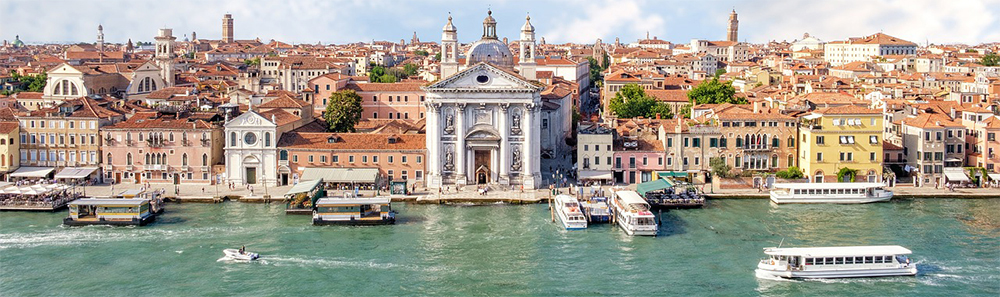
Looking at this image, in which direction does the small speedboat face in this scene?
to the viewer's left

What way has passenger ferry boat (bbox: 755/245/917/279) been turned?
to the viewer's left

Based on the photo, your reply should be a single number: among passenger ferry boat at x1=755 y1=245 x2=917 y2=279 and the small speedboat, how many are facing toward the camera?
0

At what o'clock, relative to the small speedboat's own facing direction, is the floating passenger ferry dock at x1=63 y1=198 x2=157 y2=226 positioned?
The floating passenger ferry dock is roughly at 2 o'clock from the small speedboat.

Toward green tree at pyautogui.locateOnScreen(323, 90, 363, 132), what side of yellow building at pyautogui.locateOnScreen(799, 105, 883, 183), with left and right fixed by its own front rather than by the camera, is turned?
right

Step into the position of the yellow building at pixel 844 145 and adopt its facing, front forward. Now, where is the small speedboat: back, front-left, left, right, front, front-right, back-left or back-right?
front-right

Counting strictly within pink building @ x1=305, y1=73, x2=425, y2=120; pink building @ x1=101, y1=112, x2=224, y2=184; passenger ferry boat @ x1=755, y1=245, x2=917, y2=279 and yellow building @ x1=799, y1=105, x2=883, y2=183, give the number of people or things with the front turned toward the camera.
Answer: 3

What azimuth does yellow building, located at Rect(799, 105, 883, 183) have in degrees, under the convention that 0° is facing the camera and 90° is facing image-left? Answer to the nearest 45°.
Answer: approximately 0°

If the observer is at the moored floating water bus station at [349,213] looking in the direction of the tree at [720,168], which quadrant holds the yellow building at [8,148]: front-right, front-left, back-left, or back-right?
back-left
